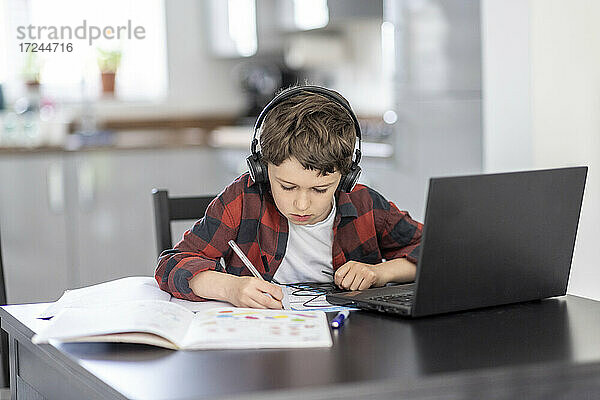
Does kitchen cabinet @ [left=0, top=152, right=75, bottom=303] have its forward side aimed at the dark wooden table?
yes

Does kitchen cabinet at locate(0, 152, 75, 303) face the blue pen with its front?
yes

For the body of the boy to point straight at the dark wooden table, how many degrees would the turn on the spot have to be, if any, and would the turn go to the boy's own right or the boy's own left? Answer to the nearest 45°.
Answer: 0° — they already face it

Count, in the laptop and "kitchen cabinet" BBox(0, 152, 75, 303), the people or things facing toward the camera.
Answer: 1

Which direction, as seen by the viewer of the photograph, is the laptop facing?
facing away from the viewer and to the left of the viewer

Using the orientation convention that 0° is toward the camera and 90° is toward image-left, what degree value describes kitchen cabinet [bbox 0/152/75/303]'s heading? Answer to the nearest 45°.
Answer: approximately 0°
